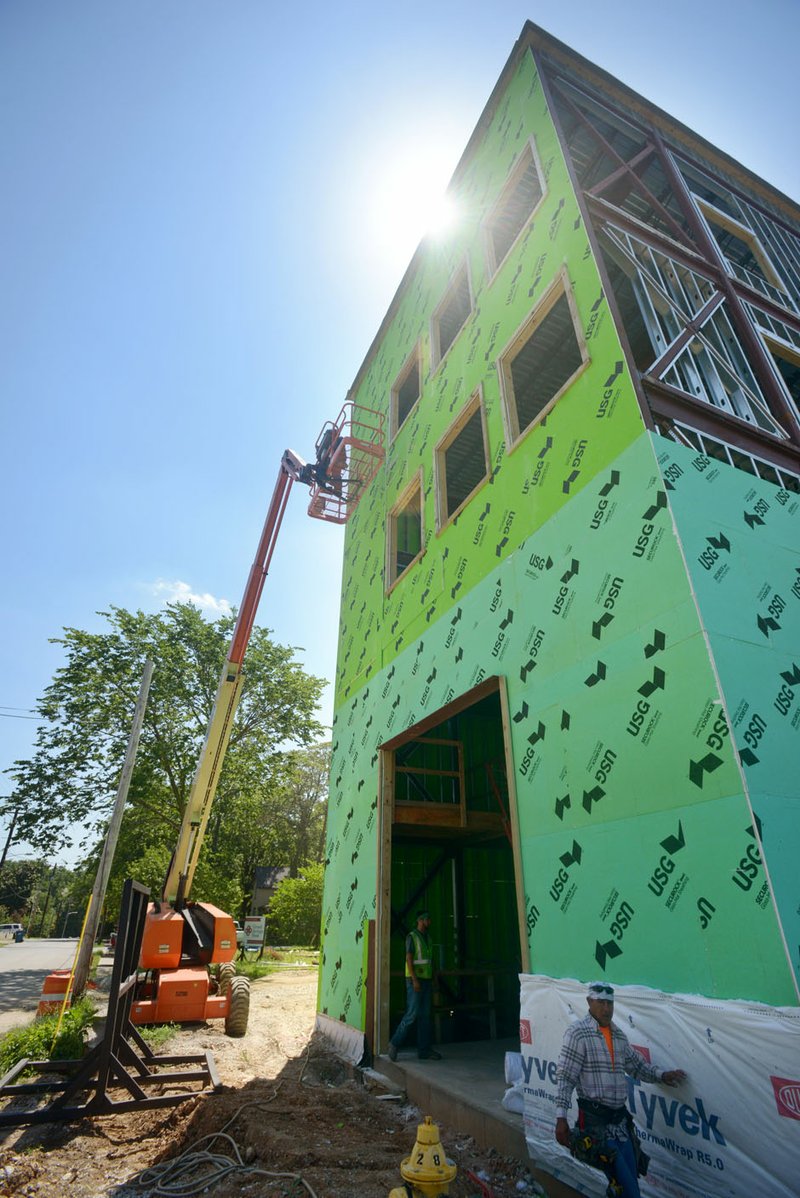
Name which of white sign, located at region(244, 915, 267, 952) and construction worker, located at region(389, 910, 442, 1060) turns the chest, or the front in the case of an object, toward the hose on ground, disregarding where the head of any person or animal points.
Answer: the white sign

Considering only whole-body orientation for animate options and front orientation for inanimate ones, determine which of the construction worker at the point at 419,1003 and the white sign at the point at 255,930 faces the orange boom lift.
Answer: the white sign

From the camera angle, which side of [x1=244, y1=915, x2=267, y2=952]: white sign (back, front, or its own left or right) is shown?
front

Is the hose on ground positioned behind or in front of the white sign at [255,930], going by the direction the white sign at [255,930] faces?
in front

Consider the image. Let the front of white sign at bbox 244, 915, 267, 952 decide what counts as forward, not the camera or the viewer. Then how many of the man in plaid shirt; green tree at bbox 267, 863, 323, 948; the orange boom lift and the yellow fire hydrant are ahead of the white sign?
3

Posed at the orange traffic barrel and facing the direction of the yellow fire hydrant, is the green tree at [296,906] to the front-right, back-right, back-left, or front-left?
back-left

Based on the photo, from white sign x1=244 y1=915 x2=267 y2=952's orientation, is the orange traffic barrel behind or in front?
in front

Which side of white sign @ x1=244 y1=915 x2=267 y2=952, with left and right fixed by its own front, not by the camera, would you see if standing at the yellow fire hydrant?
front

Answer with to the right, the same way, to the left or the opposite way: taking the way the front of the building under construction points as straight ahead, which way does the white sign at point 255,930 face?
to the left

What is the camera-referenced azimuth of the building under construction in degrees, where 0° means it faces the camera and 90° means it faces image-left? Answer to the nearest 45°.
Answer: approximately 45°
